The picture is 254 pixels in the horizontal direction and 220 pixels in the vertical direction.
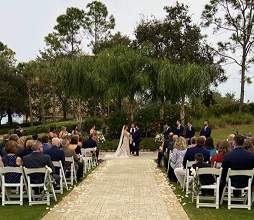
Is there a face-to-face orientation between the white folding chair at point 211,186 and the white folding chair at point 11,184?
no

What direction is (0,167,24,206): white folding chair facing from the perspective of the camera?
away from the camera

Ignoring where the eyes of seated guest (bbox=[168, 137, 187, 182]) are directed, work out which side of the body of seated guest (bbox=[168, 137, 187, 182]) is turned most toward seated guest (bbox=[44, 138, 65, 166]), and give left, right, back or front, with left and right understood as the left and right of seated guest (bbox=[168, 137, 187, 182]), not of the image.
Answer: left

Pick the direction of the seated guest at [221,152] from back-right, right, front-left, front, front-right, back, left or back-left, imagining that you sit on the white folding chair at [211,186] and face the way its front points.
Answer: front

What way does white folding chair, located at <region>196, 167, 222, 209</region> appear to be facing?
away from the camera

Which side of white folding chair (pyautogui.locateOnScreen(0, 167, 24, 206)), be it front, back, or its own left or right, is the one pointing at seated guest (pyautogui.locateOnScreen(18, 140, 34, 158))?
front

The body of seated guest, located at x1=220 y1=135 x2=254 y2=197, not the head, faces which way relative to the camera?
away from the camera

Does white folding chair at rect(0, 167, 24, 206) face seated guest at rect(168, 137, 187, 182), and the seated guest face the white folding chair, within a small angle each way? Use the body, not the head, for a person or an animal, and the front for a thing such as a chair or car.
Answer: no

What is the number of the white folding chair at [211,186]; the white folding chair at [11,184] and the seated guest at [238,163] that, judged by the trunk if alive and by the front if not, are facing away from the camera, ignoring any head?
3

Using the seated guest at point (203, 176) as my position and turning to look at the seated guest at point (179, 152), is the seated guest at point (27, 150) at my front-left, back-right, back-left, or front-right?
front-left

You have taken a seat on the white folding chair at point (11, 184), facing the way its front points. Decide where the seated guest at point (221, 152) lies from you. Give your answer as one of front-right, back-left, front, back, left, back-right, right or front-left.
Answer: right

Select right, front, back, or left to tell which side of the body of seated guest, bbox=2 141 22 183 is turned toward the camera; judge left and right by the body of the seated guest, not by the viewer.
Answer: back

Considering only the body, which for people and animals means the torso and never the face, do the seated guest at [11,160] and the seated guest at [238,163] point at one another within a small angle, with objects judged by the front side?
no

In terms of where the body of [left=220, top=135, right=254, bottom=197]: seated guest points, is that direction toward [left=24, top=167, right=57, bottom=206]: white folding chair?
no

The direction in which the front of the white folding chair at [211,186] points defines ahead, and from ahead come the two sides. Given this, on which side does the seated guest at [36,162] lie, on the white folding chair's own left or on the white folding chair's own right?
on the white folding chair's own left

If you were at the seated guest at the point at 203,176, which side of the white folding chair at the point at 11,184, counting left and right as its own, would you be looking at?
right

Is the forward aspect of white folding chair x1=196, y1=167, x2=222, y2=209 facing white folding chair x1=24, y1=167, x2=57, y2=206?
no

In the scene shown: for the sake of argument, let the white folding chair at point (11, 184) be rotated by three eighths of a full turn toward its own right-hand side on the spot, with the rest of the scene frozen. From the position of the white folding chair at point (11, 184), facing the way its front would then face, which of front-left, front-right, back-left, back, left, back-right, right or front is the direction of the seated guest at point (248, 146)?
front-left

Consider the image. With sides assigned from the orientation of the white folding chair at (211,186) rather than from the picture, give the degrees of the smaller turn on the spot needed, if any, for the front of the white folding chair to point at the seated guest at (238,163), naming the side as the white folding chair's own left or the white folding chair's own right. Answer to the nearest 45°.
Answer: approximately 90° to the white folding chair's own right
